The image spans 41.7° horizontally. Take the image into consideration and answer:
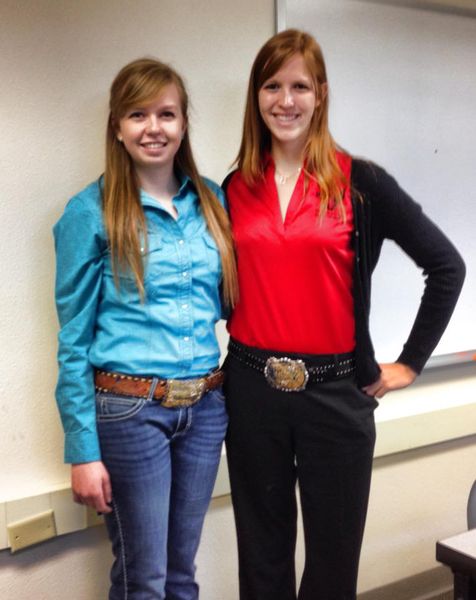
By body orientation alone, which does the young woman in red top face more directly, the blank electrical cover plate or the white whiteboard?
the blank electrical cover plate

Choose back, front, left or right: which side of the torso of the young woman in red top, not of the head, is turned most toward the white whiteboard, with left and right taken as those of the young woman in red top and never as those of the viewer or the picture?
back

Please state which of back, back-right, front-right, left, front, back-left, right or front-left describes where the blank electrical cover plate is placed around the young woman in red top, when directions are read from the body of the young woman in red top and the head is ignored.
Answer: right

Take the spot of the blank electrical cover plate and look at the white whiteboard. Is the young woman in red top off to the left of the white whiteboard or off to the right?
right

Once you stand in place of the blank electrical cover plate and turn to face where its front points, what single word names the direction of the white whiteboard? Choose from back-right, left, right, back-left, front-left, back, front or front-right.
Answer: left

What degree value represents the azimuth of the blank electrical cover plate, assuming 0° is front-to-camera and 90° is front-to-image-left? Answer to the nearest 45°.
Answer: approximately 0°

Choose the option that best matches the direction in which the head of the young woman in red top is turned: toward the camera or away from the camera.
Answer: toward the camera

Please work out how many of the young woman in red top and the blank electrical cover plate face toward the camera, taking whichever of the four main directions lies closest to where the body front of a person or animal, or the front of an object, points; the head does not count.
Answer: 2

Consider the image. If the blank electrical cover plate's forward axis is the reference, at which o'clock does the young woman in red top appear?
The young woman in red top is roughly at 10 o'clock from the blank electrical cover plate.

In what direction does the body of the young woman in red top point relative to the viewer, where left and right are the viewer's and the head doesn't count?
facing the viewer
